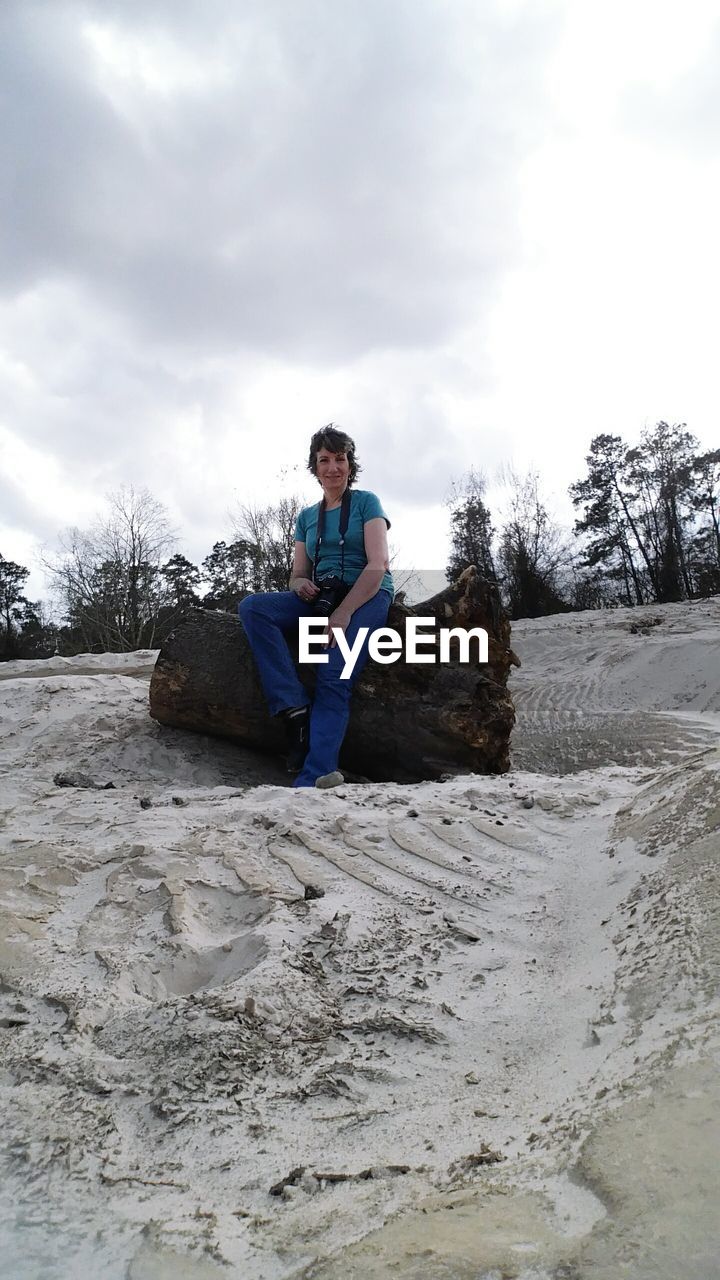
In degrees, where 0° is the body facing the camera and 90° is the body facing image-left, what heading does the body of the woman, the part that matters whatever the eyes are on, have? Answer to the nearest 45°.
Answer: approximately 45°
